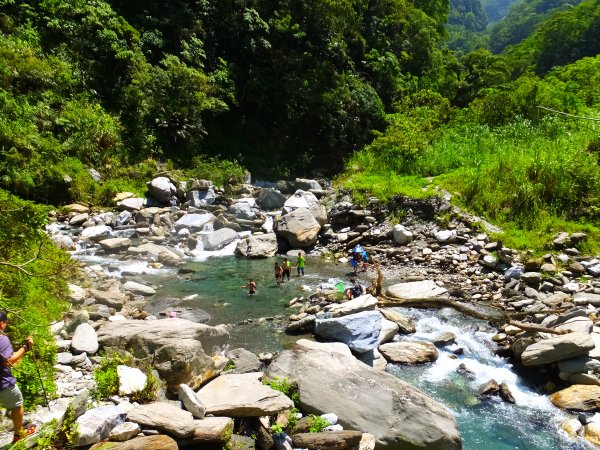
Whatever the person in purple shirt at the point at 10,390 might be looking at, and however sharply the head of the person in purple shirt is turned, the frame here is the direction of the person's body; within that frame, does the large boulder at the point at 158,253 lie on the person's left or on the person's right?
on the person's left

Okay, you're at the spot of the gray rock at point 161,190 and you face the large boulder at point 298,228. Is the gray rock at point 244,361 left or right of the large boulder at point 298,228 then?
right

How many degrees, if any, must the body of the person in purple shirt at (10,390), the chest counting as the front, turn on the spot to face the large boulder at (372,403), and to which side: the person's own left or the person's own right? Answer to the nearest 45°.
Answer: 0° — they already face it

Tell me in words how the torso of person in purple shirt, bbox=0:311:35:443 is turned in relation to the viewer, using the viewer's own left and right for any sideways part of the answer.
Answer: facing to the right of the viewer
